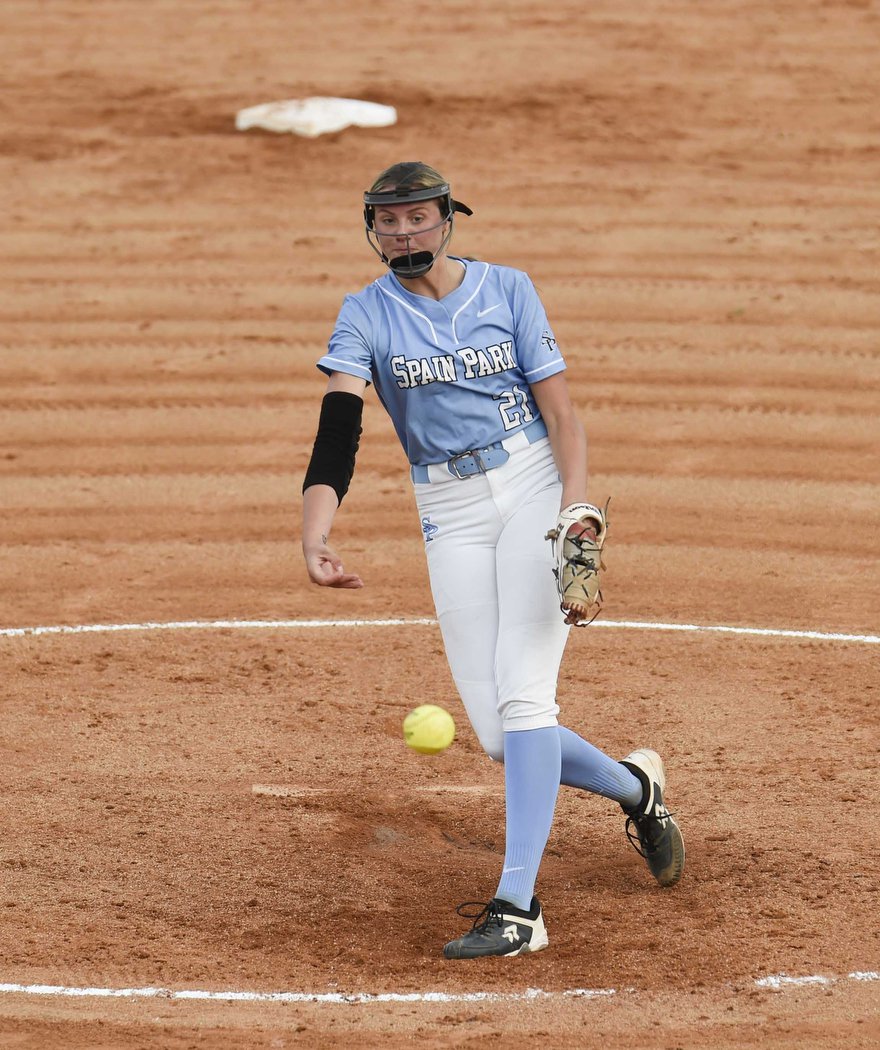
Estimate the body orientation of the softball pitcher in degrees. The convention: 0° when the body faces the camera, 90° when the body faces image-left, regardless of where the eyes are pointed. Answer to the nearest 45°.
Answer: approximately 0°
